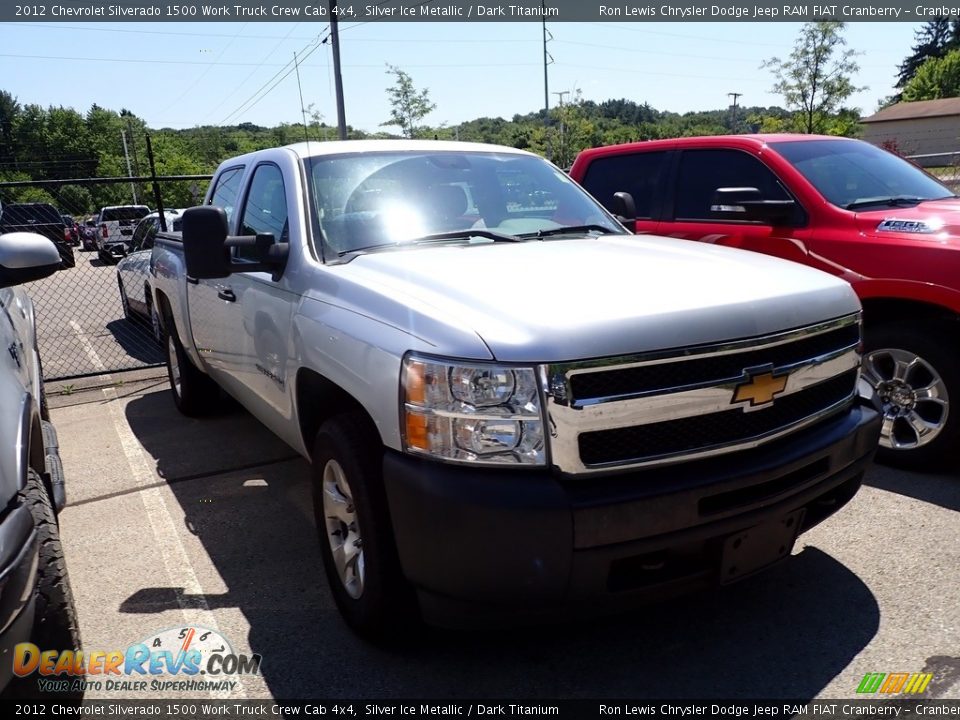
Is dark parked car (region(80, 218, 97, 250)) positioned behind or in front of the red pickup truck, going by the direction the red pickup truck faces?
behind

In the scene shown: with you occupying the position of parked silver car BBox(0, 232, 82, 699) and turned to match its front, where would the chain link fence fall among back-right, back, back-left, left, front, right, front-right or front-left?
back

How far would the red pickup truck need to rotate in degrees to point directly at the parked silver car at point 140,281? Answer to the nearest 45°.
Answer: approximately 135° to its right

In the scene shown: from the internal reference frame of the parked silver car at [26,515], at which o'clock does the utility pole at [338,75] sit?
The utility pole is roughly at 7 o'clock from the parked silver car.

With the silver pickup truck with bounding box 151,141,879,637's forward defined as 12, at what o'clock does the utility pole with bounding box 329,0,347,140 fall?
The utility pole is roughly at 7 o'clock from the silver pickup truck.

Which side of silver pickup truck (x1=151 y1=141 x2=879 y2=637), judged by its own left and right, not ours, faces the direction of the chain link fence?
back

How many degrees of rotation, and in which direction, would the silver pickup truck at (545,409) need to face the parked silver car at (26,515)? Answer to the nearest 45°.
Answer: approximately 135° to its right

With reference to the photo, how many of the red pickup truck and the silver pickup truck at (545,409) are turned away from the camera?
0

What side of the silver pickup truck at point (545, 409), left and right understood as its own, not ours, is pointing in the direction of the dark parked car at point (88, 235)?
back

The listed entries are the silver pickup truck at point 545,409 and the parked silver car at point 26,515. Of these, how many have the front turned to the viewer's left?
0
